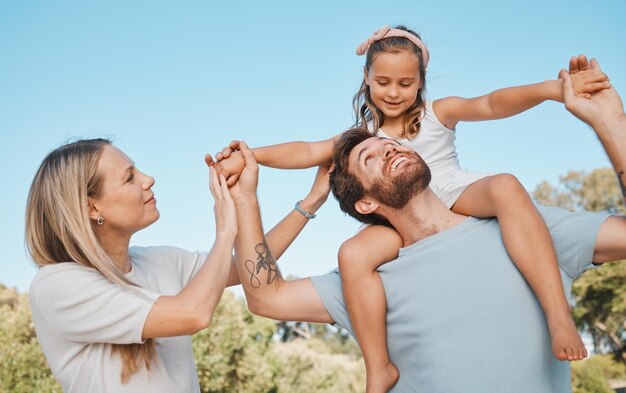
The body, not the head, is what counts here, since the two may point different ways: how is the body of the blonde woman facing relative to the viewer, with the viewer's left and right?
facing to the right of the viewer

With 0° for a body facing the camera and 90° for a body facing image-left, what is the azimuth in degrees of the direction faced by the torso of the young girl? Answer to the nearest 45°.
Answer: approximately 0°

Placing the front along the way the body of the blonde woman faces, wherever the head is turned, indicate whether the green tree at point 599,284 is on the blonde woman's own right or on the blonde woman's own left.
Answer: on the blonde woman's own left

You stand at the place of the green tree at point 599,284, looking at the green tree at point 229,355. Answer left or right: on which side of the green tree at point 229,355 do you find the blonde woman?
left

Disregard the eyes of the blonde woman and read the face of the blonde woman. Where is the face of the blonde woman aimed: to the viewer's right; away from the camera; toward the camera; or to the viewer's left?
to the viewer's right

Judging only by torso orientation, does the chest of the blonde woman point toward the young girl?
yes

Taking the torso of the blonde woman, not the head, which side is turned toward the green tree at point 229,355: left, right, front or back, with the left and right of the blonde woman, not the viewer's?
left

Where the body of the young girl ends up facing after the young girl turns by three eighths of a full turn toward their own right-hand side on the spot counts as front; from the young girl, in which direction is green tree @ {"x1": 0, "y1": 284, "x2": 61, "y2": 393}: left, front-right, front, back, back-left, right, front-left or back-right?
front

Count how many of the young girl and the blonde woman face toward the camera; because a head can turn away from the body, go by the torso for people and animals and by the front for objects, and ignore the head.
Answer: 1

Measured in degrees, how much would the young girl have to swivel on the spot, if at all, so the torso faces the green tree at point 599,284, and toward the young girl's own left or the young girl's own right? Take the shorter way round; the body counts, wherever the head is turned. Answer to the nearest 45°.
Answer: approximately 180°

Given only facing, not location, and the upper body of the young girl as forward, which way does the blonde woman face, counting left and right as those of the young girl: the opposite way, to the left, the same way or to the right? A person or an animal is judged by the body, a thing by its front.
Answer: to the left

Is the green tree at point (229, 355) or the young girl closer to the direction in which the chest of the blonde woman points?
the young girl
